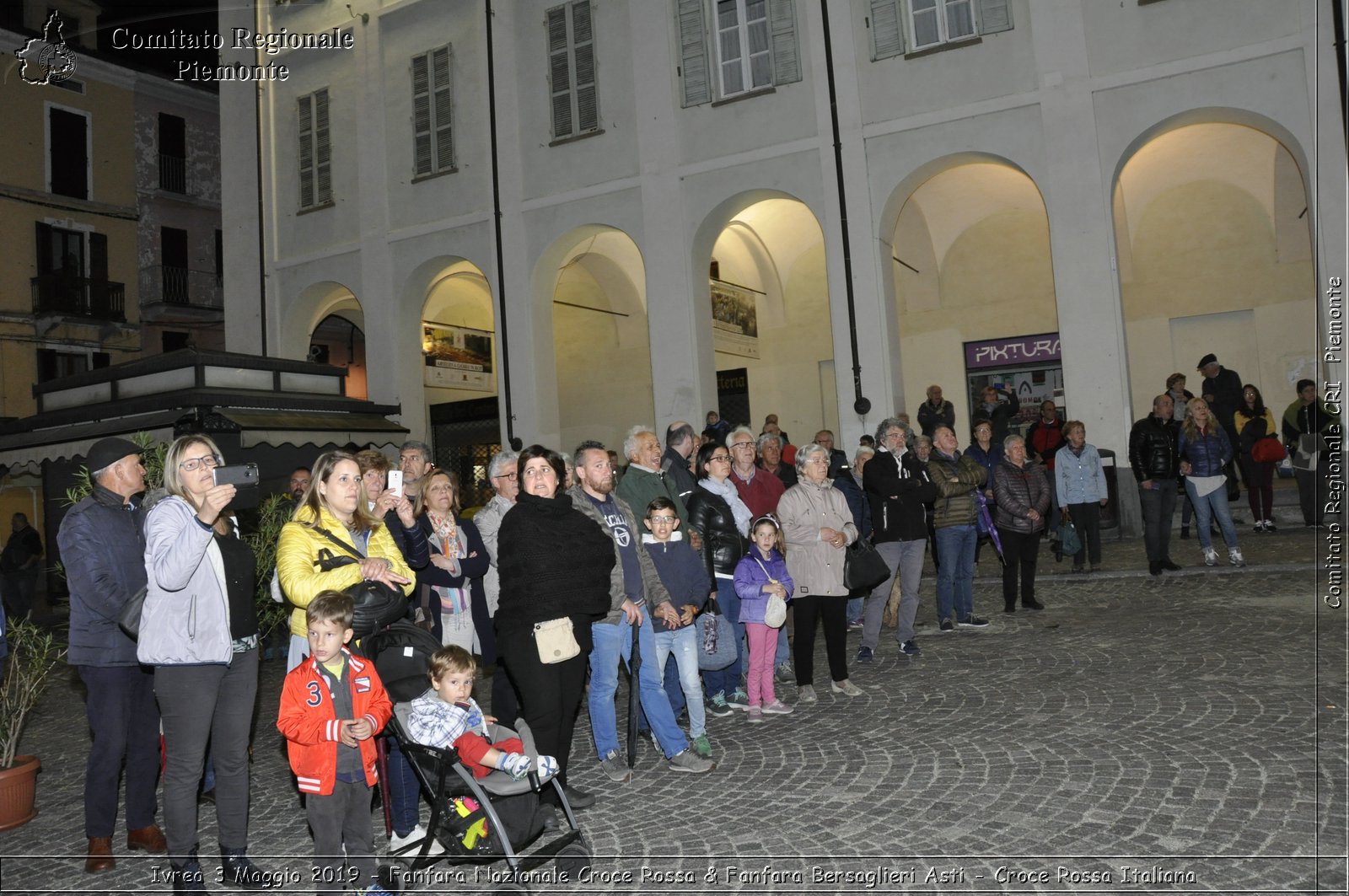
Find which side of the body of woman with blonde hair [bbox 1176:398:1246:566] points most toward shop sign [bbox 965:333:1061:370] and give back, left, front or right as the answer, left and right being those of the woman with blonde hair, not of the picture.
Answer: back

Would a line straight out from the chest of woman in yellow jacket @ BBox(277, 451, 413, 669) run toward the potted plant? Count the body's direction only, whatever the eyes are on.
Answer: no

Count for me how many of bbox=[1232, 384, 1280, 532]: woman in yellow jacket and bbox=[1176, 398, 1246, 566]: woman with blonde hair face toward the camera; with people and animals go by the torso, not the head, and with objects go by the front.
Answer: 2

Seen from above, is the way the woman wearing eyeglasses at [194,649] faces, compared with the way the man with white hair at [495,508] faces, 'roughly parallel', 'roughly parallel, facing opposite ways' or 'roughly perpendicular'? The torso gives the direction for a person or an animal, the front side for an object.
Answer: roughly parallel

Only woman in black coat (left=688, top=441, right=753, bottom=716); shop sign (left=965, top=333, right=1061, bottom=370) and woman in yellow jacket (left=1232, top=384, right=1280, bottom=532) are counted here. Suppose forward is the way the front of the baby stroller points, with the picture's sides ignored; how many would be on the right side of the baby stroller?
0

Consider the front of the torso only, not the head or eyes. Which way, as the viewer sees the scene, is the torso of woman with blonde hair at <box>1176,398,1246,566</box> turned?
toward the camera

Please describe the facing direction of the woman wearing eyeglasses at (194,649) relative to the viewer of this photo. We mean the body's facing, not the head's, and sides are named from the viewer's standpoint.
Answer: facing the viewer and to the right of the viewer

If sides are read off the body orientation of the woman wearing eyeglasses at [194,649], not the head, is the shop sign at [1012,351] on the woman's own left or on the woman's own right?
on the woman's own left

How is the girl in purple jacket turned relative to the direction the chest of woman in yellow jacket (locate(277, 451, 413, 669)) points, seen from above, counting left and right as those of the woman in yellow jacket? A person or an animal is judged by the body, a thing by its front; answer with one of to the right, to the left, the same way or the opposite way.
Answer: the same way

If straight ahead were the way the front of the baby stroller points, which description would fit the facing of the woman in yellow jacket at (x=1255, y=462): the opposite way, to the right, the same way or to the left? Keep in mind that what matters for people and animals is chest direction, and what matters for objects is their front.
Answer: to the right

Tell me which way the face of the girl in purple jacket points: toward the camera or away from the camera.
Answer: toward the camera
